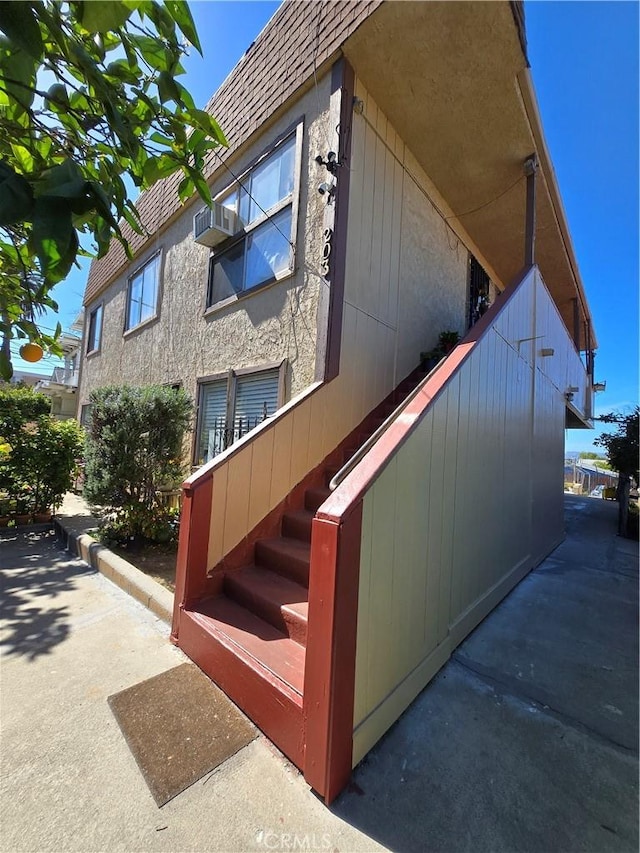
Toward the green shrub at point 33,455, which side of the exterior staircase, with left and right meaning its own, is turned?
right

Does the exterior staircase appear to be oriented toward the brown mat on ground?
yes

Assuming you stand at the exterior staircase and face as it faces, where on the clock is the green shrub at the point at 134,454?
The green shrub is roughly at 3 o'clock from the exterior staircase.

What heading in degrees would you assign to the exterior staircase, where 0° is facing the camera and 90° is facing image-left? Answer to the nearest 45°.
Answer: approximately 45°
